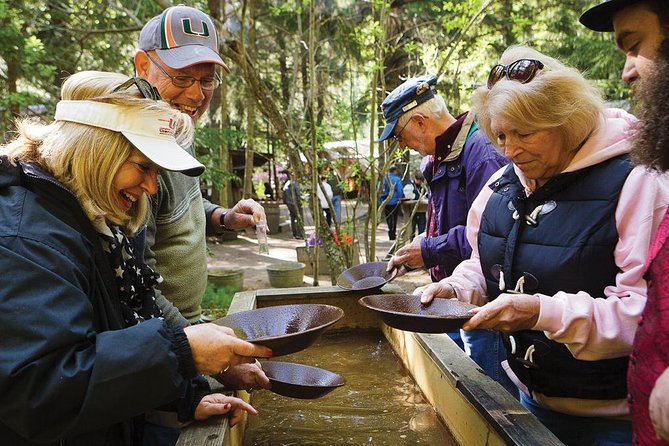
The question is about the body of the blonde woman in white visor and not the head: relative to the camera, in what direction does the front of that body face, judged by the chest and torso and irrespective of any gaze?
to the viewer's right

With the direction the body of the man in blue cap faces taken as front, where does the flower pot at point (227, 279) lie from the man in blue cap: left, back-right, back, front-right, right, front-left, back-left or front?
front-right

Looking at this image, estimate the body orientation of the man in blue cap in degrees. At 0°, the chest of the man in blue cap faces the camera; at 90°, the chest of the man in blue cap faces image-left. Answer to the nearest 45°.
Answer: approximately 90°

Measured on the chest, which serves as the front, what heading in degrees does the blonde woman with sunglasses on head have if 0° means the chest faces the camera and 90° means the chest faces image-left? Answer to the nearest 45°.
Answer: approximately 45°

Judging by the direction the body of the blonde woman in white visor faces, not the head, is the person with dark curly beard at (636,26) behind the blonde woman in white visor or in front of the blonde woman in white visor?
in front

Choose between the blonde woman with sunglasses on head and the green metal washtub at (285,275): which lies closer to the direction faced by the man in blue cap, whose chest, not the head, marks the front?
the green metal washtub

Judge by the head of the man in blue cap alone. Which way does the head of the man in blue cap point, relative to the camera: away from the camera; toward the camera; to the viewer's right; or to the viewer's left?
to the viewer's left

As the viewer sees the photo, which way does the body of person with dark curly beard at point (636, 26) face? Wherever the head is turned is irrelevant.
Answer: to the viewer's left
